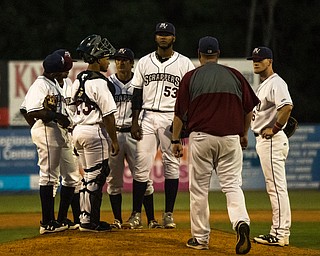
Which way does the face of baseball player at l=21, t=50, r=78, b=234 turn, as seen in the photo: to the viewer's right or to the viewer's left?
to the viewer's right

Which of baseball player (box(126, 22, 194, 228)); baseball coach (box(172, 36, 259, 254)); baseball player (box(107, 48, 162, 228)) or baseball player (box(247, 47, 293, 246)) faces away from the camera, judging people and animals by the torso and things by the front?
baseball coach (box(172, 36, 259, 254))

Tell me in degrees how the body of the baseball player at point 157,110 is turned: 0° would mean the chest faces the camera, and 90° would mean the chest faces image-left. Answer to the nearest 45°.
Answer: approximately 0°

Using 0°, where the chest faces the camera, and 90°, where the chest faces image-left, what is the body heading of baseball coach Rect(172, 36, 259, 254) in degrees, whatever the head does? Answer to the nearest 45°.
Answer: approximately 180°

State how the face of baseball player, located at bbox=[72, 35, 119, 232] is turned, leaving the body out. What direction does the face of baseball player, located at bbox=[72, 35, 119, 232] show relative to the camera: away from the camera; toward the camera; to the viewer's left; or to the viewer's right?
to the viewer's right

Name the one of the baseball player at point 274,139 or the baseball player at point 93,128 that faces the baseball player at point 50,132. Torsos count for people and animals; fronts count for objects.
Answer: the baseball player at point 274,139

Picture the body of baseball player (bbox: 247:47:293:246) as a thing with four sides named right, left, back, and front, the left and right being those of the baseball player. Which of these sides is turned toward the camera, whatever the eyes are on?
left

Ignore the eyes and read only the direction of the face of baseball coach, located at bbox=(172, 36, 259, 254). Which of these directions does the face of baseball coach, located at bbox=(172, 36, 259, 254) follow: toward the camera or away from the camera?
away from the camera

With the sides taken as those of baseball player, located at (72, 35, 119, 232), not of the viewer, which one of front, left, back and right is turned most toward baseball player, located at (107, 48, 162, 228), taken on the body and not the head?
front

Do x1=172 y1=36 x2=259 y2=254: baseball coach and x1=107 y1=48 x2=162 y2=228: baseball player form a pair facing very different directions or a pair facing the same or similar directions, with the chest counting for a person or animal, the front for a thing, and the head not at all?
very different directions

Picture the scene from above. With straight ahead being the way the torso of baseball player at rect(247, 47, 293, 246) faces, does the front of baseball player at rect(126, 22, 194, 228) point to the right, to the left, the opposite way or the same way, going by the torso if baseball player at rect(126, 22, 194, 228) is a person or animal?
to the left

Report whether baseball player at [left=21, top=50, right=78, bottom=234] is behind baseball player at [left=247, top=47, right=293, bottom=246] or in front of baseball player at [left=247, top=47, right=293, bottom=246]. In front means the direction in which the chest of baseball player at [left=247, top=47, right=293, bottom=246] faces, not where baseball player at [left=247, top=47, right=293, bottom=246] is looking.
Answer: in front

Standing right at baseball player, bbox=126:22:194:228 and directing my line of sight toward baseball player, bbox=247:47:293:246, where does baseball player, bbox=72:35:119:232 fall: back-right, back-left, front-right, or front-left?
back-right

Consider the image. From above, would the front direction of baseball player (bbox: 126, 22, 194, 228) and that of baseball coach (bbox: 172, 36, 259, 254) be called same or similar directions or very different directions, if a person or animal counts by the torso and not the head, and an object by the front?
very different directions
